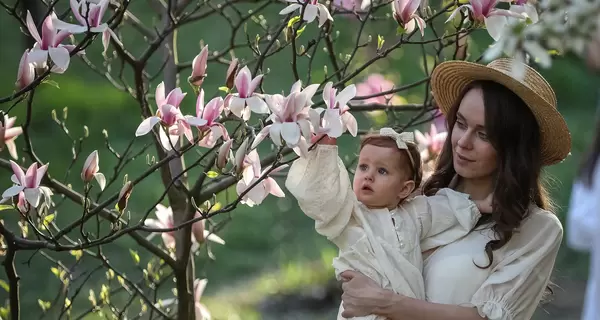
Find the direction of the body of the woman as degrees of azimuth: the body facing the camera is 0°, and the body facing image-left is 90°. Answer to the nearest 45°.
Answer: approximately 45°
